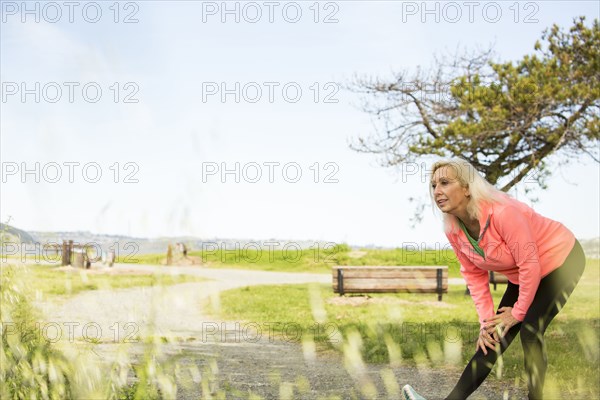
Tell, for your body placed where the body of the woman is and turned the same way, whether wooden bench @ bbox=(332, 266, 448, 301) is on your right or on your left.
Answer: on your right

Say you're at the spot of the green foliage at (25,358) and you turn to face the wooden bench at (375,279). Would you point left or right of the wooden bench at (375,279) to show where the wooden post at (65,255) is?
left

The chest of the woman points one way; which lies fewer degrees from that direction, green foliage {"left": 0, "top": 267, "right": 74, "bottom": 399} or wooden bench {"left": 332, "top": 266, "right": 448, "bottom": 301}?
the green foliage

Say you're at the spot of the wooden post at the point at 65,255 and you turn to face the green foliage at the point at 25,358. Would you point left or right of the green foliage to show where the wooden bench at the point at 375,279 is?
left
